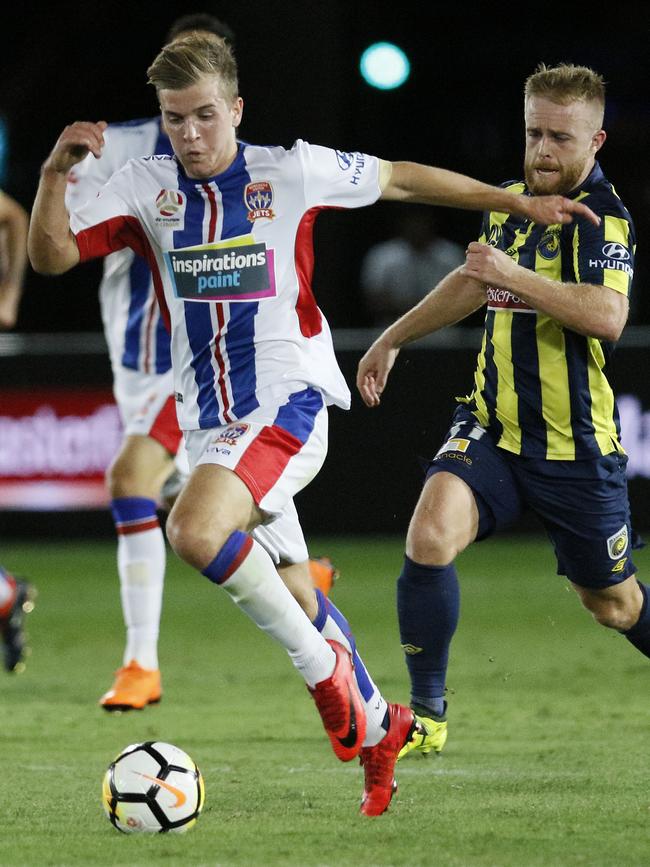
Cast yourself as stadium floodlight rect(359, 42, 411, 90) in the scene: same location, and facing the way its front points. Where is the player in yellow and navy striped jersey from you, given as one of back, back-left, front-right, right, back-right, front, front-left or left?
front

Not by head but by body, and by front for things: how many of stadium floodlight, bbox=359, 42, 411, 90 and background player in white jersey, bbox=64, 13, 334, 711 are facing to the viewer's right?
0

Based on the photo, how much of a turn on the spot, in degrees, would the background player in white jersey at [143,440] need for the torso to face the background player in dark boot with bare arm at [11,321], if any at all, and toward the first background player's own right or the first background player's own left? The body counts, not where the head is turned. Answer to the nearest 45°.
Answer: approximately 90° to the first background player's own right

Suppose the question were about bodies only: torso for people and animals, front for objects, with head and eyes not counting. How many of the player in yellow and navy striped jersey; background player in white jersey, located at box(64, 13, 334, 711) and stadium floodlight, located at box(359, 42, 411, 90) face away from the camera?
0

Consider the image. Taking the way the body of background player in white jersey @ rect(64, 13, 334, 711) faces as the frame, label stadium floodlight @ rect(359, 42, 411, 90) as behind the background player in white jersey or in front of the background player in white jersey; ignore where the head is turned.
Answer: behind

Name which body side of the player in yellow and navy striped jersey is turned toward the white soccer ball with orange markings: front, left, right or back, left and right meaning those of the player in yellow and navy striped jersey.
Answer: front

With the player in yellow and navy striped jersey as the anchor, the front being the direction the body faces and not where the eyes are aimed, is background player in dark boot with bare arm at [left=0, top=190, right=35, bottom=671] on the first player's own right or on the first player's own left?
on the first player's own right

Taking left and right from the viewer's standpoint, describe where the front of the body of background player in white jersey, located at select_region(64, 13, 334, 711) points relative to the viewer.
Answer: facing the viewer and to the left of the viewer

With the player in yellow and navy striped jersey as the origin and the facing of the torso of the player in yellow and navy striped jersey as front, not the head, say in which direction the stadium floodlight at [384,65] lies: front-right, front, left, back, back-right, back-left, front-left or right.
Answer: back-right

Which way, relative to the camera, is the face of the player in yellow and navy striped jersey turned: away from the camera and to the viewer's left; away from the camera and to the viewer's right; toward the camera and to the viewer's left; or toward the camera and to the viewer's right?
toward the camera and to the viewer's left

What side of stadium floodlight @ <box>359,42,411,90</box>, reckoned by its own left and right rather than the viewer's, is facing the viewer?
front

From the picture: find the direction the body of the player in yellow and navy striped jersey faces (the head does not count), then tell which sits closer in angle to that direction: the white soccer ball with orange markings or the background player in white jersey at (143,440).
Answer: the white soccer ball with orange markings

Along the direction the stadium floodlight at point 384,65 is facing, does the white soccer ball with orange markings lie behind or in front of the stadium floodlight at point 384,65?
in front
